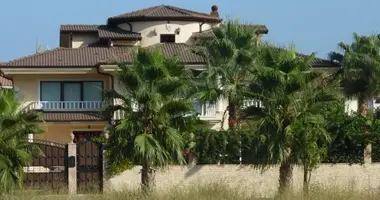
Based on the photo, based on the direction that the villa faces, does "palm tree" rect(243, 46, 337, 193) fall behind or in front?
in front

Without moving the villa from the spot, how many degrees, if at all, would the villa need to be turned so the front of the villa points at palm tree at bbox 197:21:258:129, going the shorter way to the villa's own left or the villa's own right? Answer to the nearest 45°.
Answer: approximately 45° to the villa's own left

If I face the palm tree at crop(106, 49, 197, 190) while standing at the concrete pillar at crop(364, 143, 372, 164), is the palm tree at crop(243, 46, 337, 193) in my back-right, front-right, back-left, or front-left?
front-left

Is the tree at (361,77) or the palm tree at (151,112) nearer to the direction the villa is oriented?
the palm tree

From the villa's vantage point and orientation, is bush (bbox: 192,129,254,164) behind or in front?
in front

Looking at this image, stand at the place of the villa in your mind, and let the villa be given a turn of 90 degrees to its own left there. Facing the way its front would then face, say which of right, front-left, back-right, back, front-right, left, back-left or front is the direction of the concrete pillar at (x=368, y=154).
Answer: front-right

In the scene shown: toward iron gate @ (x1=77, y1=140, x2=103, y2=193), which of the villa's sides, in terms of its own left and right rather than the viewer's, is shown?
front

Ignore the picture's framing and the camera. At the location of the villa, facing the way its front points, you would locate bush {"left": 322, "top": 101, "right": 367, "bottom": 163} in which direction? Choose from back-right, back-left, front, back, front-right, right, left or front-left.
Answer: front-left

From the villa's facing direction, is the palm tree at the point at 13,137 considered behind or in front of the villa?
in front

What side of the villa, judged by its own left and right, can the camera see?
front

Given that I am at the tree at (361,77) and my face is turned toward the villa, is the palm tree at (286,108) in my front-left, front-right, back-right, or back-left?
front-left

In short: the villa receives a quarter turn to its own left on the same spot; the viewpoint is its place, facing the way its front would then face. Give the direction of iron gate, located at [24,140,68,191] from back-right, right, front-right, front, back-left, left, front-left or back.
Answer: right

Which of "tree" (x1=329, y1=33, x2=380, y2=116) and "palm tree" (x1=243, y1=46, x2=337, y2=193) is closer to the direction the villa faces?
the palm tree

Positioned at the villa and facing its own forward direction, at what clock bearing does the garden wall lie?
The garden wall is roughly at 11 o'clock from the villa.

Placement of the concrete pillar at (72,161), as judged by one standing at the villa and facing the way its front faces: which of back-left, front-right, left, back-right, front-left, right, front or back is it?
front

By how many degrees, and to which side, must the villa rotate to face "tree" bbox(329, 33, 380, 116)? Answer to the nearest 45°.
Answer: approximately 90° to its left
